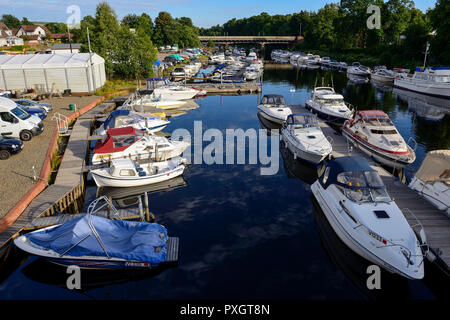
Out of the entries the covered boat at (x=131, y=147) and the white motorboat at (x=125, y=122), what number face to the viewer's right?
2

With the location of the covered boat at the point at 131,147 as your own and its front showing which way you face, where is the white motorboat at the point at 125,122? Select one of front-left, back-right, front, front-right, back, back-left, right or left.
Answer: left

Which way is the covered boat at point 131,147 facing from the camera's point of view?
to the viewer's right

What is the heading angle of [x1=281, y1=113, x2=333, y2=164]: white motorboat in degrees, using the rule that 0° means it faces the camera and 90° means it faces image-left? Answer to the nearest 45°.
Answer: approximately 315°

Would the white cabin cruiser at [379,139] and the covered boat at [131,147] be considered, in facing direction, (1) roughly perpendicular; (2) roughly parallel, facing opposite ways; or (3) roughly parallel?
roughly perpendicular

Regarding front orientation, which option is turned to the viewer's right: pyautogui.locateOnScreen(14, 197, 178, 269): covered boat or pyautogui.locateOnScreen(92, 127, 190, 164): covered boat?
pyautogui.locateOnScreen(92, 127, 190, 164): covered boat

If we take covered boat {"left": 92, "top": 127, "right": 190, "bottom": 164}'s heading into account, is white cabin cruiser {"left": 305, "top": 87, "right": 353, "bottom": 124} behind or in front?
in front

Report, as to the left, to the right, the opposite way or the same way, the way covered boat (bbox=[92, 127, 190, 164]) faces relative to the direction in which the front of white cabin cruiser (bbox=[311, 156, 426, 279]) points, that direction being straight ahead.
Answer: to the left

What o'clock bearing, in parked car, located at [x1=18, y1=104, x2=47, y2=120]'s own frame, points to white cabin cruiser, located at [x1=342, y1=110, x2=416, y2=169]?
The white cabin cruiser is roughly at 12 o'clock from the parked car.

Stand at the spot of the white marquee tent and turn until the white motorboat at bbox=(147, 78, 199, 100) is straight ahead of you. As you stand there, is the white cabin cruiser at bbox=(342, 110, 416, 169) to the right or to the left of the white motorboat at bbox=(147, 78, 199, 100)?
right
